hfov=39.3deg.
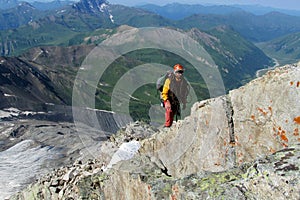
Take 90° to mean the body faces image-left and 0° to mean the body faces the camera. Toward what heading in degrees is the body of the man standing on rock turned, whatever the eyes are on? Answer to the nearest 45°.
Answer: approximately 315°
